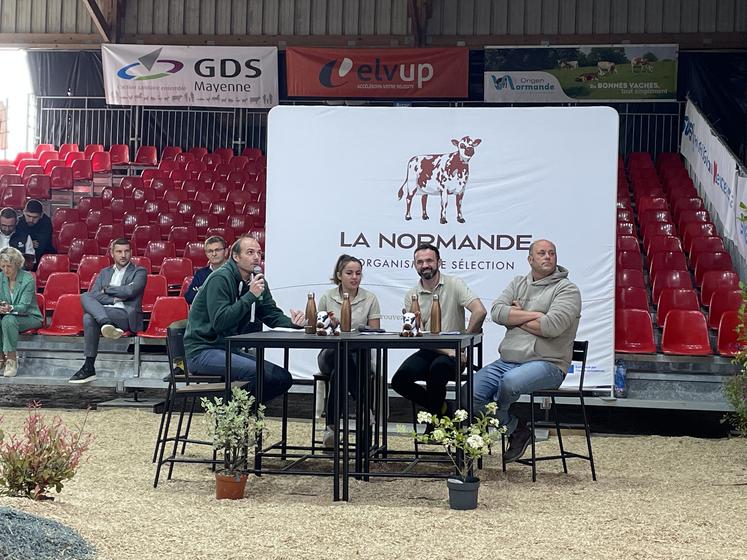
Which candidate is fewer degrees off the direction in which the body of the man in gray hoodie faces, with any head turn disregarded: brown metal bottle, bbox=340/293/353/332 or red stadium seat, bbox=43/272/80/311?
the brown metal bottle

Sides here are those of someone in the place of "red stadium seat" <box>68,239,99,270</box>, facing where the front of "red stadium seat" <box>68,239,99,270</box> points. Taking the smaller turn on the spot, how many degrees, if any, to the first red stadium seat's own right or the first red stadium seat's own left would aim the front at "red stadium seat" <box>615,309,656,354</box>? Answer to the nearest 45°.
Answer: approximately 45° to the first red stadium seat's own left

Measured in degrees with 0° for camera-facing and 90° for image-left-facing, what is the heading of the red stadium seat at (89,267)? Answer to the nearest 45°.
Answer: approximately 0°

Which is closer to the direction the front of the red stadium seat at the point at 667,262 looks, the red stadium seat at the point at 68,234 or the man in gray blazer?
the man in gray blazer

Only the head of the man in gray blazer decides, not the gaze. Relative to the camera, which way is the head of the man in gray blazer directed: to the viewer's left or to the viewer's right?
to the viewer's right

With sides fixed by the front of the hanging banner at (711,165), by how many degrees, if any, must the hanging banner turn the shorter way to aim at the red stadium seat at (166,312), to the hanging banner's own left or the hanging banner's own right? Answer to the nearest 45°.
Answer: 0° — it already faces it

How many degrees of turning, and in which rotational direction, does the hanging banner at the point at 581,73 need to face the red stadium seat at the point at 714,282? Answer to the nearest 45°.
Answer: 0° — it already faces it

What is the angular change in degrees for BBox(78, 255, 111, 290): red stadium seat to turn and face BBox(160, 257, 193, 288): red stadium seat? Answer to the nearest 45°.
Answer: approximately 90° to its left
